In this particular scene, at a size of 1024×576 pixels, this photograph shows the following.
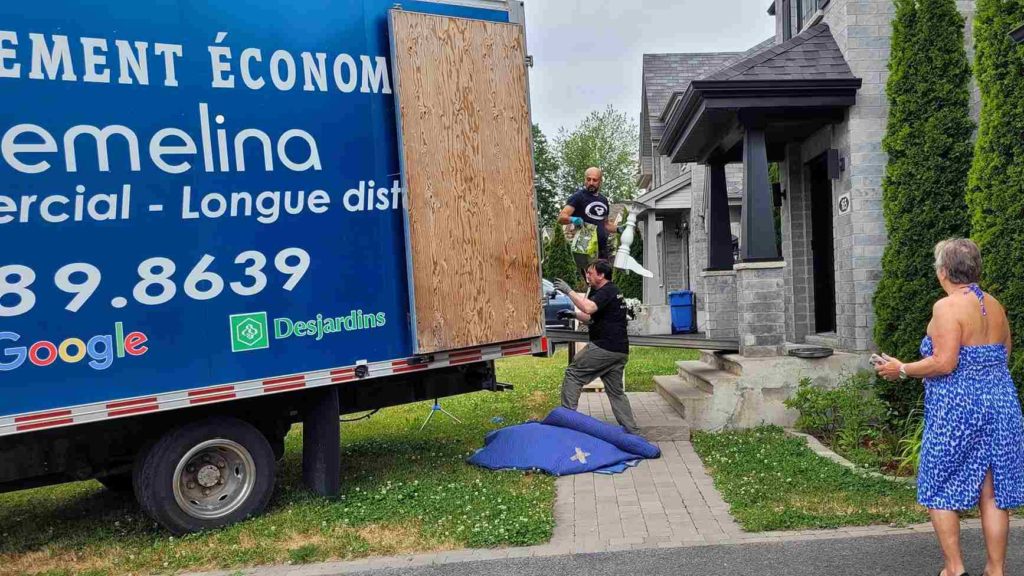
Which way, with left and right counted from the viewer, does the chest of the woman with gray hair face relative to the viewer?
facing away from the viewer and to the left of the viewer

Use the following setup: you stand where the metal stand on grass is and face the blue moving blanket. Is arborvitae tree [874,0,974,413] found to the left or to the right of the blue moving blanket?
left

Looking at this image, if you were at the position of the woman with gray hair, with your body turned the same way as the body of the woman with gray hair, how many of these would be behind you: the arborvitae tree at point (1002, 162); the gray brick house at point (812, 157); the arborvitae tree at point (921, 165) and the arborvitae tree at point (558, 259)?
0

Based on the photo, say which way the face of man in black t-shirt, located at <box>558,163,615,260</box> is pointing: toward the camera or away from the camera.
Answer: toward the camera

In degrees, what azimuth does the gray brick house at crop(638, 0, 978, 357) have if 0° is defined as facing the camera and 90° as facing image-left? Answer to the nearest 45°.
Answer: approximately 45°

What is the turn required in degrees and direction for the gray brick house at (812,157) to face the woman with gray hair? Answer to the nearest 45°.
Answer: approximately 45° to its left

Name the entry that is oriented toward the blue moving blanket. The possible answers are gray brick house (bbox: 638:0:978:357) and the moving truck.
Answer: the gray brick house

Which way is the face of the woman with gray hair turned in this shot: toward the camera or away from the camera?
away from the camera

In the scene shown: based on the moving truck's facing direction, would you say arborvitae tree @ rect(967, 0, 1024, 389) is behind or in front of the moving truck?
behind

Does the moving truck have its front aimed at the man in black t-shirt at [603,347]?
no

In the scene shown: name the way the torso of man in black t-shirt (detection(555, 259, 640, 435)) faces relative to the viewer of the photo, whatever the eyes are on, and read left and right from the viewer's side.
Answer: facing to the left of the viewer

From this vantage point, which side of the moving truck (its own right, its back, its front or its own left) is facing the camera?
left
